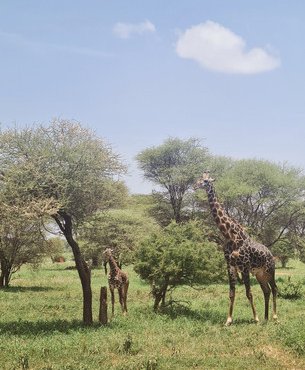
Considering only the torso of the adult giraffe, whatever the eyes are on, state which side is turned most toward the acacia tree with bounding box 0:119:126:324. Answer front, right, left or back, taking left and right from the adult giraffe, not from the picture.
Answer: front

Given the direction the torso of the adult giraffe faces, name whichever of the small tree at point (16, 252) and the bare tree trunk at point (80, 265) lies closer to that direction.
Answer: the bare tree trunk

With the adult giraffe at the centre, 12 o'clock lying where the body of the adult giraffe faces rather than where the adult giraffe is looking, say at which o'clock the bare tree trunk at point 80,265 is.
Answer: The bare tree trunk is roughly at 1 o'clock from the adult giraffe.

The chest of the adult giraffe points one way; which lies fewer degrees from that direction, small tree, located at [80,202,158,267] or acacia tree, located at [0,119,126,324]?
the acacia tree

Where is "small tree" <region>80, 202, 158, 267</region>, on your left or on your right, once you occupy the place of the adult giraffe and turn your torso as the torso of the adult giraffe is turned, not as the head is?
on your right

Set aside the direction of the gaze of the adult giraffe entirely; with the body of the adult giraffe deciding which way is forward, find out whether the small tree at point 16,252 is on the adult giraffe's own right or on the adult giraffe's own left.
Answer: on the adult giraffe's own right

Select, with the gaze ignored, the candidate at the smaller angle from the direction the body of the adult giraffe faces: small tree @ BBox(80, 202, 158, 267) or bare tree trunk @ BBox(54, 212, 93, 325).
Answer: the bare tree trunk

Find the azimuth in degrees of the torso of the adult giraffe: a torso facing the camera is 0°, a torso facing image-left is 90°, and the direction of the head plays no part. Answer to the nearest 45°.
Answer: approximately 45°
